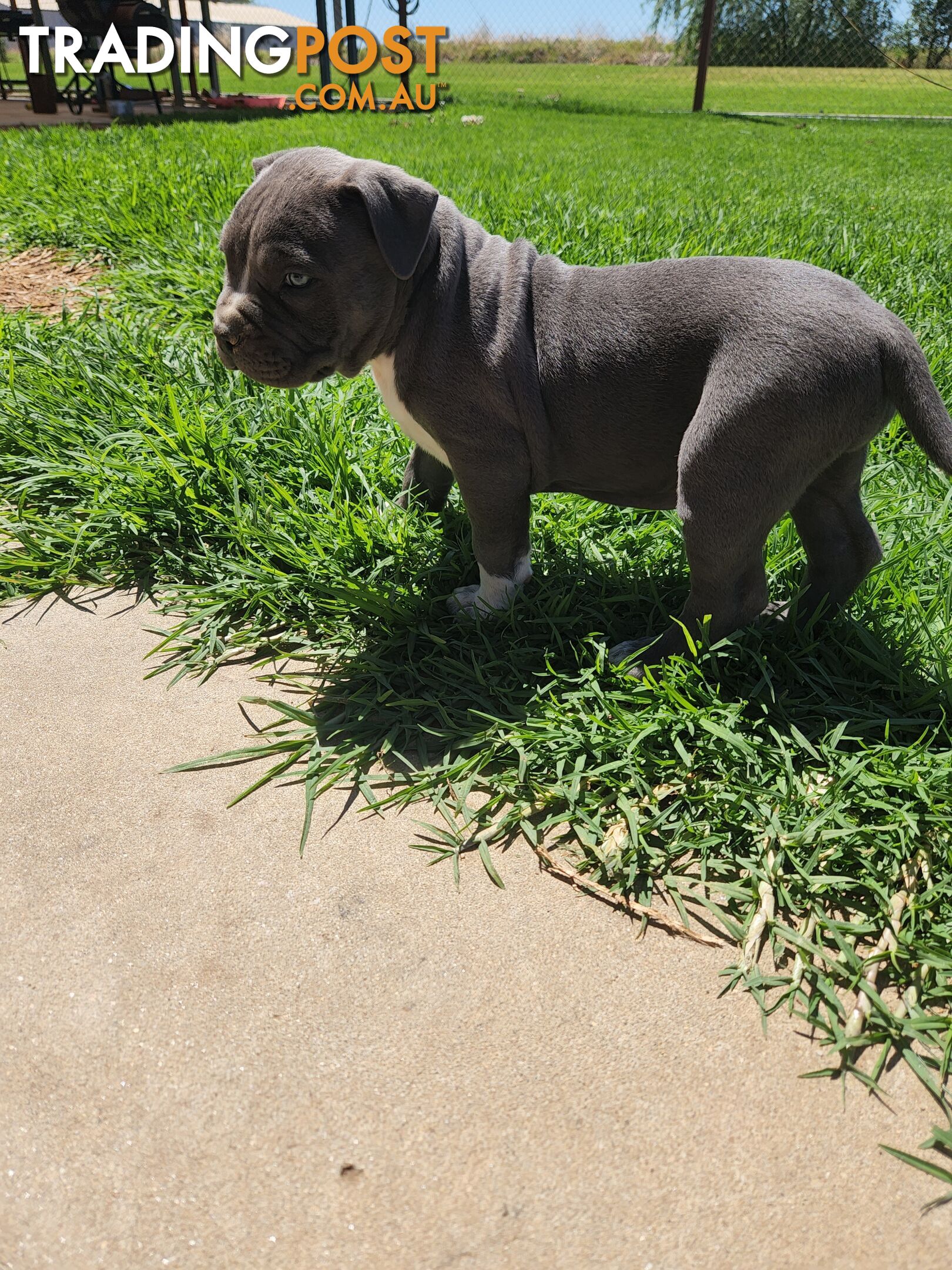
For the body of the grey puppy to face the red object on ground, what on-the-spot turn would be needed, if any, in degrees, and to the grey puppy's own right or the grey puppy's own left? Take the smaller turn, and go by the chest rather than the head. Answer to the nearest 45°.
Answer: approximately 90° to the grey puppy's own right

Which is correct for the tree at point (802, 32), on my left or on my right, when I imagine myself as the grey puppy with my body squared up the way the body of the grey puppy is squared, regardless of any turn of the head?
on my right

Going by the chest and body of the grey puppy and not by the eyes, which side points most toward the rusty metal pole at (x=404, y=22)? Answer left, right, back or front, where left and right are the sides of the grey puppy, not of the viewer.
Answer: right

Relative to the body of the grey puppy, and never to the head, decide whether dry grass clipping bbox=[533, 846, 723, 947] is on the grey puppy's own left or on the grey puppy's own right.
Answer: on the grey puppy's own left

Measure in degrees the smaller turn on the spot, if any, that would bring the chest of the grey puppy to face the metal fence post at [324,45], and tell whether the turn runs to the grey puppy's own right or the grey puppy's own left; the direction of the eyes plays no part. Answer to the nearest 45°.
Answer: approximately 90° to the grey puppy's own right

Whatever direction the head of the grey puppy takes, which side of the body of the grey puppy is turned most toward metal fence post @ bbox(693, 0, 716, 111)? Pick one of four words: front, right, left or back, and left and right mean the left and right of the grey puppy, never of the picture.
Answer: right

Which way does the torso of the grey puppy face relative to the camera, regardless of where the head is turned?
to the viewer's left

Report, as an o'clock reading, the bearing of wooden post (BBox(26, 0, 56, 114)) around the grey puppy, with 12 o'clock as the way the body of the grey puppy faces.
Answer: The wooden post is roughly at 2 o'clock from the grey puppy.

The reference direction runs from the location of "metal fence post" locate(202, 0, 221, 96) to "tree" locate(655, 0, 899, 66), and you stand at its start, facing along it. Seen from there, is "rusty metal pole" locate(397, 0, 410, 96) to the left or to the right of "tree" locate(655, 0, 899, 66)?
right
